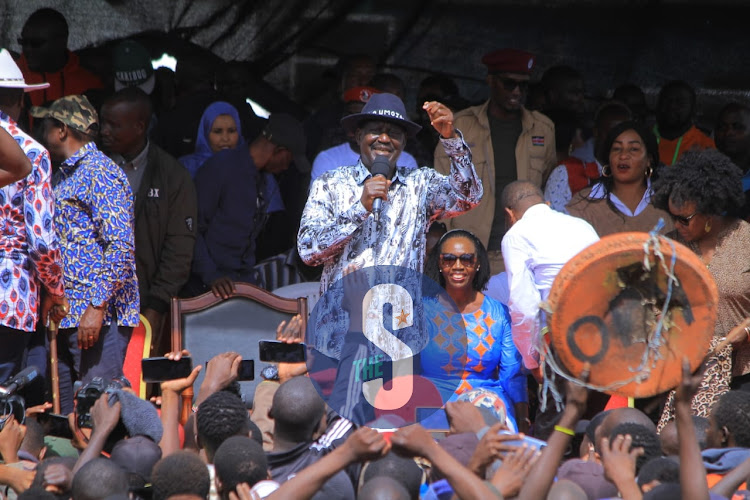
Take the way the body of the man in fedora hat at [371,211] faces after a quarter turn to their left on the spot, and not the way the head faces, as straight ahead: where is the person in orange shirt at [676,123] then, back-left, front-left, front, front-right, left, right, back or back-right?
front-left

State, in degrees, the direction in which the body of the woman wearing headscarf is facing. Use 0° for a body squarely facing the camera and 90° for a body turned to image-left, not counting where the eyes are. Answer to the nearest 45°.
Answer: approximately 315°
